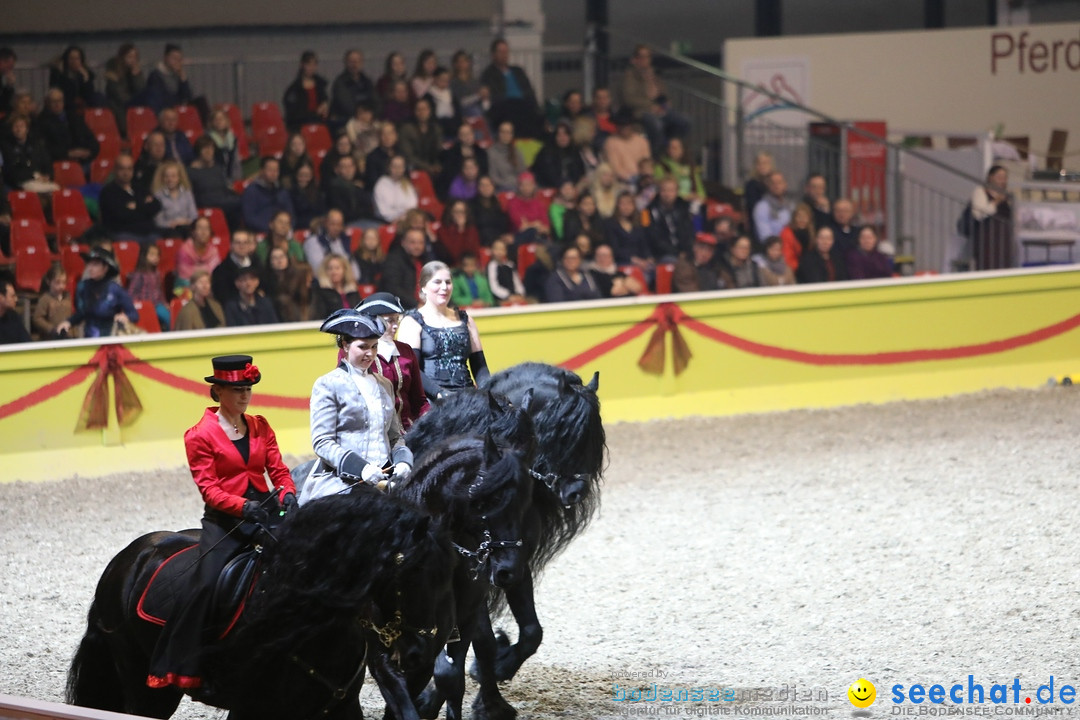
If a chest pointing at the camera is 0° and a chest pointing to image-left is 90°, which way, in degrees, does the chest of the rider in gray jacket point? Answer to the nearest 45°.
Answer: approximately 315°

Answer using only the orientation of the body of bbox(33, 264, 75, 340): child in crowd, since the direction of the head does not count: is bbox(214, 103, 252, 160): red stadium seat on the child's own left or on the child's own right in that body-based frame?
on the child's own left

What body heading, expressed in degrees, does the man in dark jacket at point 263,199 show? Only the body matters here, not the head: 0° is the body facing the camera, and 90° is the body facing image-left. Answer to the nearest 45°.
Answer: approximately 315°

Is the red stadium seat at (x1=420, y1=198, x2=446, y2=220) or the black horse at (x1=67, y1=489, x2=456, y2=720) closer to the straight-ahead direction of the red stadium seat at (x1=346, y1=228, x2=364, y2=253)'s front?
the black horse

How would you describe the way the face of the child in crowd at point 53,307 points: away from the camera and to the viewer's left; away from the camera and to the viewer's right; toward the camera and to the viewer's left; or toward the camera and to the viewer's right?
toward the camera and to the viewer's right

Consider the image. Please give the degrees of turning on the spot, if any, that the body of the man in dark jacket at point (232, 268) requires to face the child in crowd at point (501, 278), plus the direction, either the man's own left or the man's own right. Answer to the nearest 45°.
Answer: approximately 45° to the man's own left

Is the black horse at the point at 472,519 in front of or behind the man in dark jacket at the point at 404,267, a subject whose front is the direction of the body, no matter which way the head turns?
in front

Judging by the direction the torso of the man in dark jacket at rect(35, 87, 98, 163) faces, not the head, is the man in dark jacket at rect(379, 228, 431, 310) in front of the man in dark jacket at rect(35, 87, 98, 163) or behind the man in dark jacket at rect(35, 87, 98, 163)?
in front
